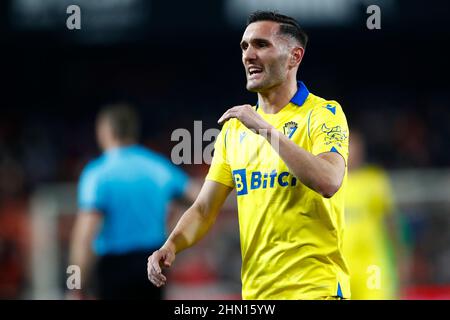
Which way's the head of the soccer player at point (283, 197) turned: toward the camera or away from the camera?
toward the camera

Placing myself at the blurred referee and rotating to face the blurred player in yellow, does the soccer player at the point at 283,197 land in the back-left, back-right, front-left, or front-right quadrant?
front-right

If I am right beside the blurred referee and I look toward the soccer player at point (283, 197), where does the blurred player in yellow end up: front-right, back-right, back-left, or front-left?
front-left

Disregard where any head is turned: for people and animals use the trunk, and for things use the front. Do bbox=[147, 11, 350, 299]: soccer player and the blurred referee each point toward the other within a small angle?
no

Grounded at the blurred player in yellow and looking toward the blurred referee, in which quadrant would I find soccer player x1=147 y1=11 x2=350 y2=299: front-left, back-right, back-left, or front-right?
front-left

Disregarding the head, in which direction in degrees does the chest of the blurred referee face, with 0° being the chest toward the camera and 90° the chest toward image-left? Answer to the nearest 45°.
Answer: approximately 135°

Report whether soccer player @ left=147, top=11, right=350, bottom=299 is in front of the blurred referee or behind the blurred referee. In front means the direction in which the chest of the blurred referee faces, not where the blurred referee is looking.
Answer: behind

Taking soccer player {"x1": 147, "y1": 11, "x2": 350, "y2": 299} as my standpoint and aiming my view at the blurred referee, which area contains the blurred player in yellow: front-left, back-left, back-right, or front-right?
front-right
